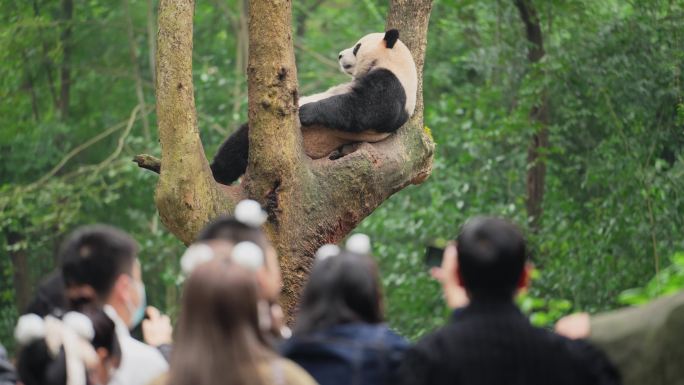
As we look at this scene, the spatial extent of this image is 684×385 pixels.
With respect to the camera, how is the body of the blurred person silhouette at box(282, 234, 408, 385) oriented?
away from the camera

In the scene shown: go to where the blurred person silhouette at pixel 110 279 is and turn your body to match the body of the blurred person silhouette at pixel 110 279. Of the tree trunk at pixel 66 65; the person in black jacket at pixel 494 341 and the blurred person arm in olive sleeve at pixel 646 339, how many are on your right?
2

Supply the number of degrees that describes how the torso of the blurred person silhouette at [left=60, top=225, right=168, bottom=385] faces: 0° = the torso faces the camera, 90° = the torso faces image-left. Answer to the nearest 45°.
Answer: approximately 225°

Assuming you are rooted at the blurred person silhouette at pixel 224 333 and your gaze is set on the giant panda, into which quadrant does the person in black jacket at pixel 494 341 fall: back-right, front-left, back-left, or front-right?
front-right

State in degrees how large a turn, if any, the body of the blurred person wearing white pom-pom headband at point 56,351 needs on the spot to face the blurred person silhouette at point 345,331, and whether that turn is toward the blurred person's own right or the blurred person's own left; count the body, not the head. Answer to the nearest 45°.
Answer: approximately 90° to the blurred person's own right

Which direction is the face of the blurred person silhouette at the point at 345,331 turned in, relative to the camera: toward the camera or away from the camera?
away from the camera

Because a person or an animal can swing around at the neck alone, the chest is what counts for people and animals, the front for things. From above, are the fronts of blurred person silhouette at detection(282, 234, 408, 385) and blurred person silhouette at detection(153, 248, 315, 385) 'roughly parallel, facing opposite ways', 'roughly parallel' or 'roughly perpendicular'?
roughly parallel

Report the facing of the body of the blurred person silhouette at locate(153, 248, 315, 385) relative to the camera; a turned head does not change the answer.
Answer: away from the camera

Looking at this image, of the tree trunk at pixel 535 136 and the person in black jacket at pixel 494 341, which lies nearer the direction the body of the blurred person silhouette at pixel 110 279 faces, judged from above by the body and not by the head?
the tree trunk

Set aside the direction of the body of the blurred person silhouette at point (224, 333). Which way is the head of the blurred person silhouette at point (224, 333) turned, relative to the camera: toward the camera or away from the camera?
away from the camera
